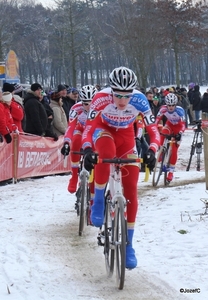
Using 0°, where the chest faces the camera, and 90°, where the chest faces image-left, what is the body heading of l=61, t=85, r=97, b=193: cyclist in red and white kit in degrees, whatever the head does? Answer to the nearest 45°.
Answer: approximately 0°

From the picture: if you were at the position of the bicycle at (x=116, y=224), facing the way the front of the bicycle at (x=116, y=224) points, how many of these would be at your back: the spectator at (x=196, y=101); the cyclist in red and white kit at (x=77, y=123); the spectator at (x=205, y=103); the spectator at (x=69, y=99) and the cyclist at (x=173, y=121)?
5

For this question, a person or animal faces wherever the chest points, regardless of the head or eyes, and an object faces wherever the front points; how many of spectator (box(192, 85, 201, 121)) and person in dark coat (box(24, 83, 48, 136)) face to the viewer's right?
1

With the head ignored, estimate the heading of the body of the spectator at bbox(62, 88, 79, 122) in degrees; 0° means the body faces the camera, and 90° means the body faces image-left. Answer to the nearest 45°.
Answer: approximately 315°

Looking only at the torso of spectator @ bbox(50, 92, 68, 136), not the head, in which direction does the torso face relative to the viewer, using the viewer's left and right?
facing to the right of the viewer
